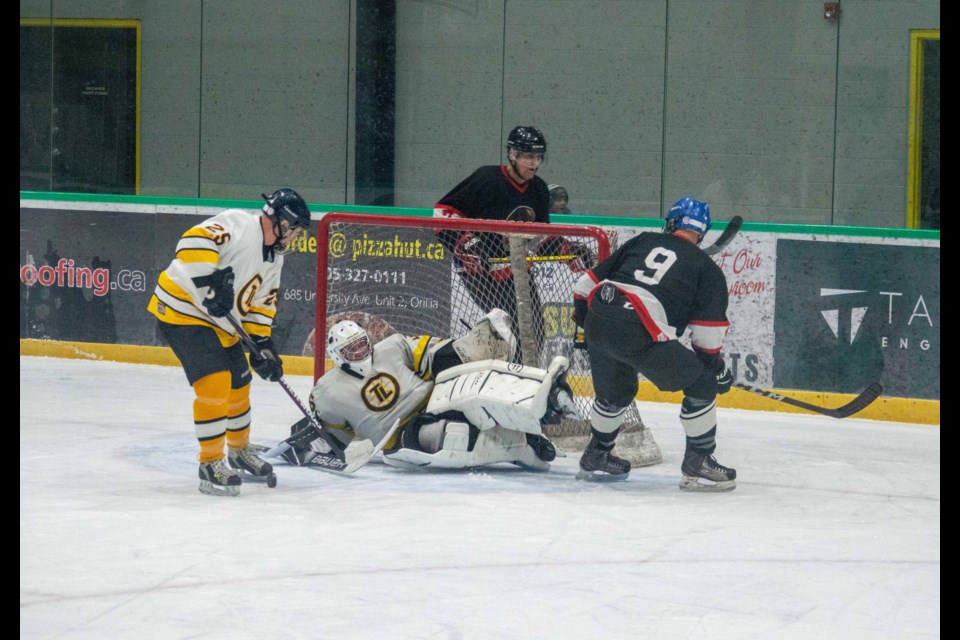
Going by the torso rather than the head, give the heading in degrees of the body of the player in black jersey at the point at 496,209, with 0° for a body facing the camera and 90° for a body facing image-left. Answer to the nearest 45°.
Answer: approximately 315°

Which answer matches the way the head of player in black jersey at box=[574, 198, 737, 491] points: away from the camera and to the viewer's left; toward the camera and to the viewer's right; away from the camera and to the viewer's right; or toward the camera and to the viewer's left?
away from the camera and to the viewer's left

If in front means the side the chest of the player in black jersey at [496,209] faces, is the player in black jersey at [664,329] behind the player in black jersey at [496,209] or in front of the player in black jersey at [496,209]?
in front
